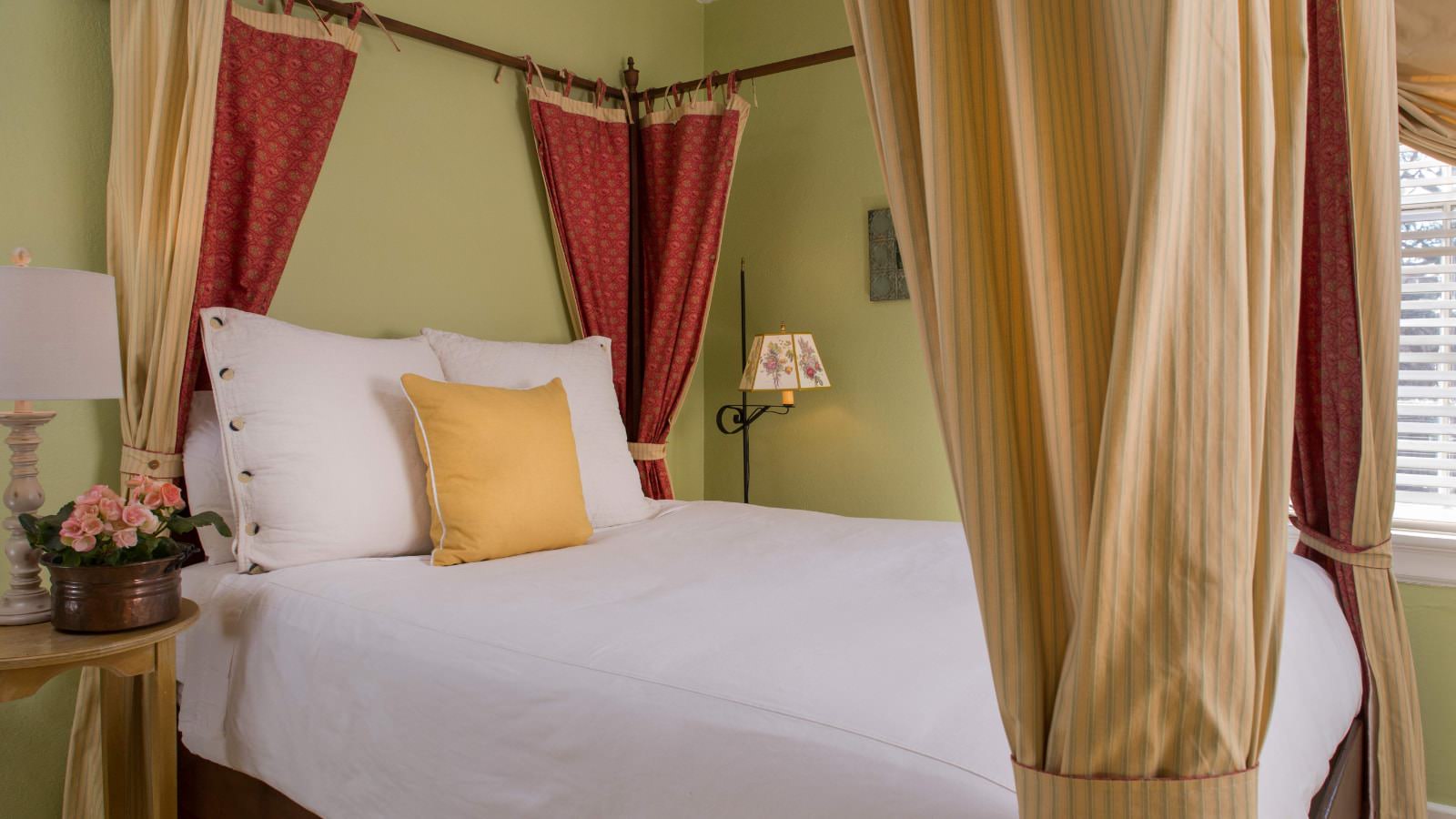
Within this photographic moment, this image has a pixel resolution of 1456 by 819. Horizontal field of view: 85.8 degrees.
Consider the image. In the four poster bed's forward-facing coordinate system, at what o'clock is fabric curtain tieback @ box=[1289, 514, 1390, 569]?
The fabric curtain tieback is roughly at 10 o'clock from the four poster bed.

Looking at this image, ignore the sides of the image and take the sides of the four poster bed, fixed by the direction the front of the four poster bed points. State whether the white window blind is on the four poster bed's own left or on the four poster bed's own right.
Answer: on the four poster bed's own left

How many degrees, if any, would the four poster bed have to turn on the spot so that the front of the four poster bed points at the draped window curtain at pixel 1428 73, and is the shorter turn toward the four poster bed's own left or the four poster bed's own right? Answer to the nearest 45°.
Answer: approximately 90° to the four poster bed's own left

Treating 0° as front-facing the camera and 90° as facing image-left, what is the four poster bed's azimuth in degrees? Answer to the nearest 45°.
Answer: approximately 315°

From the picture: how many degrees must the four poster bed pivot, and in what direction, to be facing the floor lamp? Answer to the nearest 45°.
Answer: approximately 135° to its left

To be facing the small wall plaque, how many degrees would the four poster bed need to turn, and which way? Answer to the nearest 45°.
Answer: approximately 135° to its left

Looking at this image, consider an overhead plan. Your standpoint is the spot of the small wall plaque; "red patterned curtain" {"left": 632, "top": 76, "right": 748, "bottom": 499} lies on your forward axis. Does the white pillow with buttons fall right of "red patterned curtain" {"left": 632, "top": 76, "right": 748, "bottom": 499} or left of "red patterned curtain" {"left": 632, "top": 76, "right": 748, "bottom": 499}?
left
